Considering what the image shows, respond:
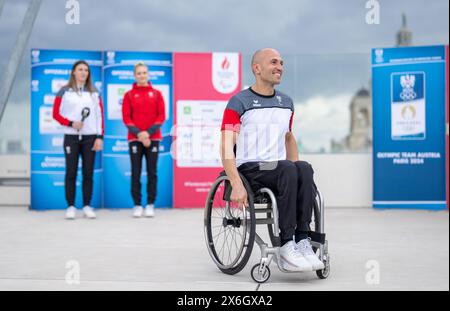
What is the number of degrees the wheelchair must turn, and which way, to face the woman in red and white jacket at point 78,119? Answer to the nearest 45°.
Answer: approximately 180°

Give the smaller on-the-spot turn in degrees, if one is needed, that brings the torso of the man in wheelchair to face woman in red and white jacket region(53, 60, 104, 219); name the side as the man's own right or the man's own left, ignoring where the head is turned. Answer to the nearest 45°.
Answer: approximately 180°

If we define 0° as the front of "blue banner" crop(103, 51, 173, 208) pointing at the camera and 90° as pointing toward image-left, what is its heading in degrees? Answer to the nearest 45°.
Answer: approximately 0°

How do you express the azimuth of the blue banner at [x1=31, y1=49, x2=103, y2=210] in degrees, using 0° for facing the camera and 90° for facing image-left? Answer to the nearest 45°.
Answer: approximately 0°

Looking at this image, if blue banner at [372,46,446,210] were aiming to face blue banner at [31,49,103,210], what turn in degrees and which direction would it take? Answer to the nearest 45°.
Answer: approximately 90° to its right

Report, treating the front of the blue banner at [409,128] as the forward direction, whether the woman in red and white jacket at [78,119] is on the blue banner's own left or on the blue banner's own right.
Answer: on the blue banner's own right

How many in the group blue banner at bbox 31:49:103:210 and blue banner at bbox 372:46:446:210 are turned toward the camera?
2

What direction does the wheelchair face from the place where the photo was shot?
facing the viewer and to the right of the viewer

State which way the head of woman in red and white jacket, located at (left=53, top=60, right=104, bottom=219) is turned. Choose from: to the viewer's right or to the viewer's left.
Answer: to the viewer's right

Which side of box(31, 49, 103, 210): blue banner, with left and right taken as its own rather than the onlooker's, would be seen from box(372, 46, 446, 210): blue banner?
left
